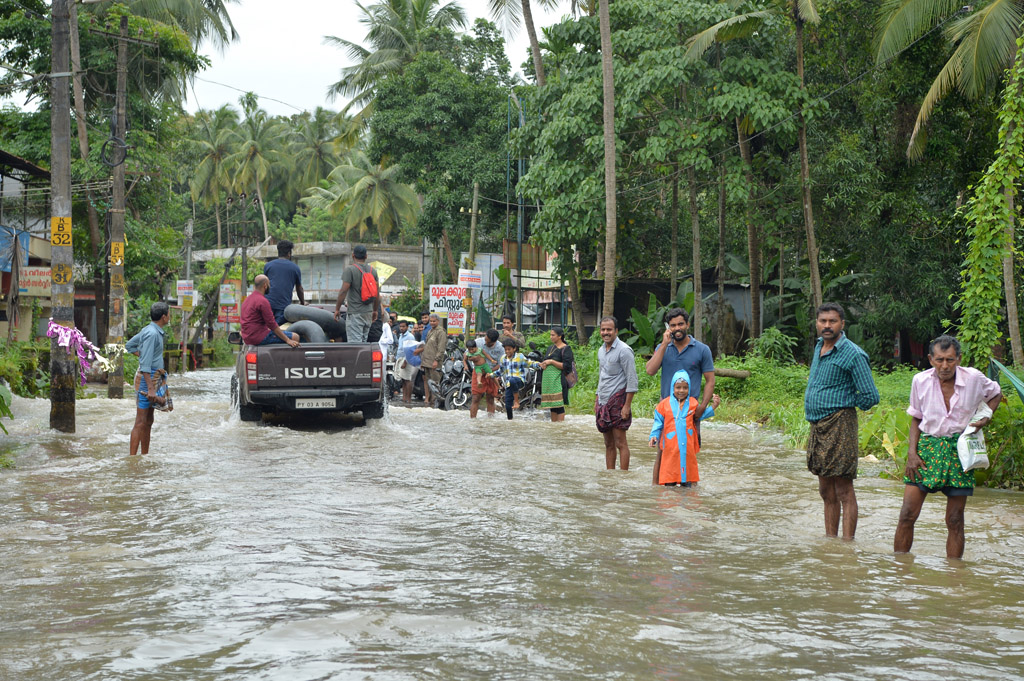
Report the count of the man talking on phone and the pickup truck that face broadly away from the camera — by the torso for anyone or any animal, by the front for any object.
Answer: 1

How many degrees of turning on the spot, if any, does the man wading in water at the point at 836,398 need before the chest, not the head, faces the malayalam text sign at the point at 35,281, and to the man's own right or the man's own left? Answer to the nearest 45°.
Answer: approximately 90° to the man's own right

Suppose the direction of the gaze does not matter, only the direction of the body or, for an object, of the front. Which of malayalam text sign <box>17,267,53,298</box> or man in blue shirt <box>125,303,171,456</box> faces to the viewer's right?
the man in blue shirt

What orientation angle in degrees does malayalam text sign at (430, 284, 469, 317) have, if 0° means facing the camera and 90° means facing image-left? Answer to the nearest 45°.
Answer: approximately 0°

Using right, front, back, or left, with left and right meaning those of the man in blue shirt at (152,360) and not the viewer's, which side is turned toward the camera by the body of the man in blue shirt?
right

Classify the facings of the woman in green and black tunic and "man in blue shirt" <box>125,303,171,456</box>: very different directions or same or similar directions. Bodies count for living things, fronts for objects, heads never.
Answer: very different directions

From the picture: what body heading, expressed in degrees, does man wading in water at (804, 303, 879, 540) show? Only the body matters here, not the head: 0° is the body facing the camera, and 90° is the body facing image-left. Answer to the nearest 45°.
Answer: approximately 45°

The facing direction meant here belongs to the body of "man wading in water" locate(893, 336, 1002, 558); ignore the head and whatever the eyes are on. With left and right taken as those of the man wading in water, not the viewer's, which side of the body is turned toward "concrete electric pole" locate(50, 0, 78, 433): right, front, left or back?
right

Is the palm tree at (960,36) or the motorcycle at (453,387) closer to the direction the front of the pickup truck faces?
the motorcycle

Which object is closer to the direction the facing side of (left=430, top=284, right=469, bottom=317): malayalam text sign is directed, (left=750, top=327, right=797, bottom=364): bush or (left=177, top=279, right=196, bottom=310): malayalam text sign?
the bush

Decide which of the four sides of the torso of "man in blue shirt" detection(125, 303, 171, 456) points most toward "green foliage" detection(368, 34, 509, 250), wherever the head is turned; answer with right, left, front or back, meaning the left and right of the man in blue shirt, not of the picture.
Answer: left

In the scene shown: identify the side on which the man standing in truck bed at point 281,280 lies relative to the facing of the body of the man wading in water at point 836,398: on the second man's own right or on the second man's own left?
on the second man's own right
